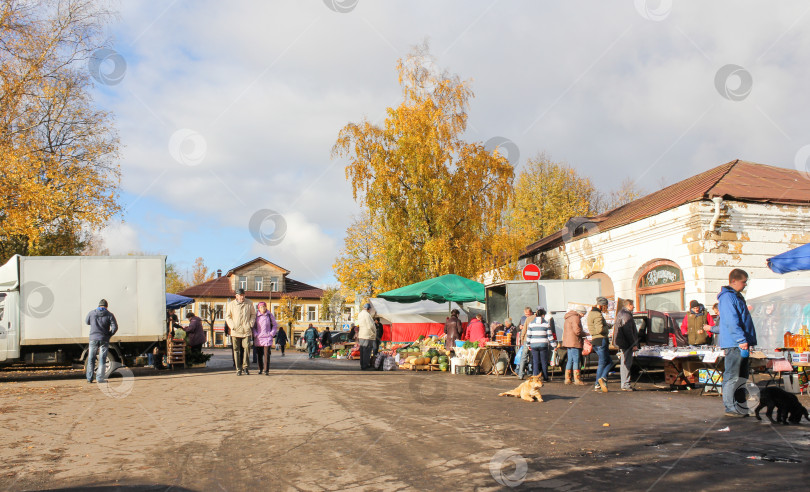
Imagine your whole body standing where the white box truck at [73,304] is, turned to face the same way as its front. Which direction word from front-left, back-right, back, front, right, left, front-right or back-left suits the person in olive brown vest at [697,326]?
back-left

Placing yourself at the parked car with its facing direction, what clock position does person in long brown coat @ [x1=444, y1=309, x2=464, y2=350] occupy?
The person in long brown coat is roughly at 9 o'clock from the parked car.

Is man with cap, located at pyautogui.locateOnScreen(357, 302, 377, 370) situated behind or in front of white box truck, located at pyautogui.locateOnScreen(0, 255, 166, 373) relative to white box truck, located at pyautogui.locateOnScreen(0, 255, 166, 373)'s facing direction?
behind

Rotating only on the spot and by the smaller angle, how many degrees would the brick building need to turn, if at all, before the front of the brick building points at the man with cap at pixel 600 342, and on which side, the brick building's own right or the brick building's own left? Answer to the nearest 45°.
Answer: approximately 45° to the brick building's own left

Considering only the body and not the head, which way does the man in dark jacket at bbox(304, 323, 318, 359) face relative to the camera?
away from the camera

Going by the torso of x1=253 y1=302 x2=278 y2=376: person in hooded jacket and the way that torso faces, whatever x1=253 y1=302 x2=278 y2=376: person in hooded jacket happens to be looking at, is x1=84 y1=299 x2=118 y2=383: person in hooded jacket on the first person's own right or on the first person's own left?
on the first person's own right

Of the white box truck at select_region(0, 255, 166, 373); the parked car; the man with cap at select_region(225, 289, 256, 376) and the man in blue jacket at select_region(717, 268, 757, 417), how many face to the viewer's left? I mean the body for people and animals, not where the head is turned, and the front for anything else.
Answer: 2

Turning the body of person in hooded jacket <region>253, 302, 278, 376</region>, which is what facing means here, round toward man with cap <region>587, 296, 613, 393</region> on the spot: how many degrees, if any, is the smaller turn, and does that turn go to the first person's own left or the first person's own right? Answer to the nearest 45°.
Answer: approximately 45° to the first person's own left

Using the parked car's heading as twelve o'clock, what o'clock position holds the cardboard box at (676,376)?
The cardboard box is roughly at 9 o'clock from the parked car.

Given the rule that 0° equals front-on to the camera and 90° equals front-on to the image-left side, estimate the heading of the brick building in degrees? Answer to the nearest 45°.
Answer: approximately 45°
